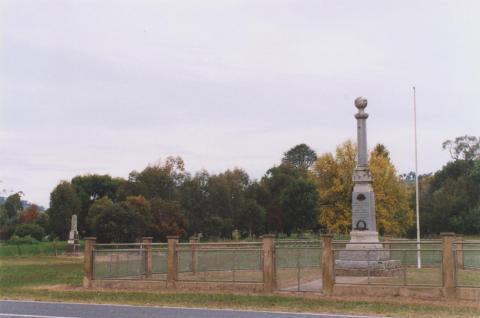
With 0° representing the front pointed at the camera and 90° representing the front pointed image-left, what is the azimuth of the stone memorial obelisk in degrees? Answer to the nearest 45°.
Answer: approximately 0°
